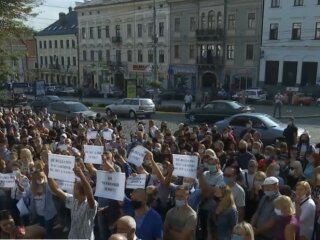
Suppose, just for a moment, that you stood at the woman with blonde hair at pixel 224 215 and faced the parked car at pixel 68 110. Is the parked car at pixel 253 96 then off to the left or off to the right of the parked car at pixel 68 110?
right

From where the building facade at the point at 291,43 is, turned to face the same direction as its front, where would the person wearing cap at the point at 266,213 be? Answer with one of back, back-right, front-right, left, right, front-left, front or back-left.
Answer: front

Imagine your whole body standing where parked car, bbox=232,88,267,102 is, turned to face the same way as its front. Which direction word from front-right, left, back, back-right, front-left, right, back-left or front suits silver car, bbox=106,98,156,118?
front-left

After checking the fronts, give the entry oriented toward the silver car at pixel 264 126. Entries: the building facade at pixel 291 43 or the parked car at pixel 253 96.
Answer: the building facade

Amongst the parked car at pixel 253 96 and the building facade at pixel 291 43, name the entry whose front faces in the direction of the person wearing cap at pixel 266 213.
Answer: the building facade

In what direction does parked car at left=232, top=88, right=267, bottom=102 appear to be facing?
to the viewer's left

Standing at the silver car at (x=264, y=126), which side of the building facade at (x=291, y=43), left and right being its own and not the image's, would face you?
front

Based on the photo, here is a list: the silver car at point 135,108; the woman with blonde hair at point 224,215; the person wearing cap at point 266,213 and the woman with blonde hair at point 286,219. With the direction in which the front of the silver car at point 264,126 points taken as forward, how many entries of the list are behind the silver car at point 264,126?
1

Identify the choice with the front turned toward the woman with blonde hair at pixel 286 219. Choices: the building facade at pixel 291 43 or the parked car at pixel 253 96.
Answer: the building facade

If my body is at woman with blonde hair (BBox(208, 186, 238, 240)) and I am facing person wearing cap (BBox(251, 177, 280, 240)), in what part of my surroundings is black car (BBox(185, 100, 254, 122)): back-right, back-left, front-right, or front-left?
front-left

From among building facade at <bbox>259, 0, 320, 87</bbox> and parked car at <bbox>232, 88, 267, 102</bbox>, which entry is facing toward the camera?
the building facade

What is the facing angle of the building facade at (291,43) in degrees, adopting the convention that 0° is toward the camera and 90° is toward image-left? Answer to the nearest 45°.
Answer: approximately 0°

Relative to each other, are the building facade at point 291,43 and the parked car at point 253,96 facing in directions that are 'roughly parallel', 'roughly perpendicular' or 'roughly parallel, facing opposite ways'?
roughly perpendicular

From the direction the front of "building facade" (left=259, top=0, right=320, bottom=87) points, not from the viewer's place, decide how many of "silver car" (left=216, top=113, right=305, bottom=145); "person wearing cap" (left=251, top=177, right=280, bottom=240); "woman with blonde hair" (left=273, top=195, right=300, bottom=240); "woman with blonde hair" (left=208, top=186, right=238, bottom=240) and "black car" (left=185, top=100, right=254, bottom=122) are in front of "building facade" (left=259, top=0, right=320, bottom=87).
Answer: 5

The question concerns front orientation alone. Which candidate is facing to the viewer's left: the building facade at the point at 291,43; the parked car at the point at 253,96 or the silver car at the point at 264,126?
the parked car

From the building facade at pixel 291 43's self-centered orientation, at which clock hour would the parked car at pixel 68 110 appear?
The parked car is roughly at 1 o'clock from the building facade.

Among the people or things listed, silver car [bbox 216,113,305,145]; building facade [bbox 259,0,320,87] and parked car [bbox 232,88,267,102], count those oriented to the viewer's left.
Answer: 1

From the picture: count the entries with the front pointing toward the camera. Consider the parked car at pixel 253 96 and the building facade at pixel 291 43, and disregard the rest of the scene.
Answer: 1

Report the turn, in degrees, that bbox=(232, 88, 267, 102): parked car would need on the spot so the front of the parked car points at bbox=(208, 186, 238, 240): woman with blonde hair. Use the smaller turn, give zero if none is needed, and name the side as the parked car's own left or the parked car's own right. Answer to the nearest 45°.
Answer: approximately 90° to the parked car's own left

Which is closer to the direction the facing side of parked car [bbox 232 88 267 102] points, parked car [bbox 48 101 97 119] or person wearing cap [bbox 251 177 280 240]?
the parked car

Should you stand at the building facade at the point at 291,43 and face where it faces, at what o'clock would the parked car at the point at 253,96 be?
The parked car is roughly at 1 o'clock from the building facade.
